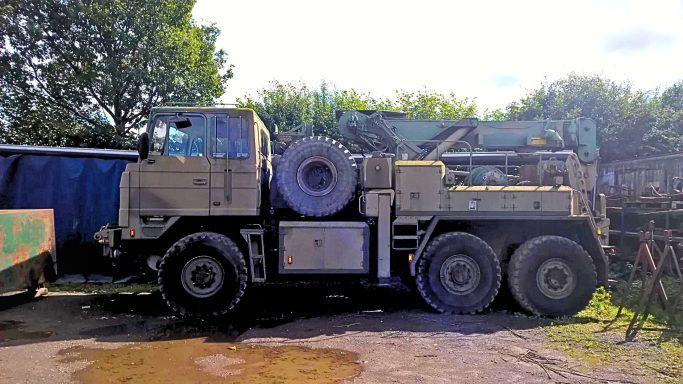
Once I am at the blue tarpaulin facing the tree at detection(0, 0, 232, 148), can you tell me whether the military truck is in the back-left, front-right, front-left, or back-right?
back-right

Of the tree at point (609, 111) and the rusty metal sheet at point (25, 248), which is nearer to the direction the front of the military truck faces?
the rusty metal sheet

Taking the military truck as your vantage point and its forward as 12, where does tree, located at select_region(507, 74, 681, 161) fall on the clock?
The tree is roughly at 4 o'clock from the military truck.

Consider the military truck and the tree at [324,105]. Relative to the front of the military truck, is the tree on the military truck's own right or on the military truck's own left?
on the military truck's own right

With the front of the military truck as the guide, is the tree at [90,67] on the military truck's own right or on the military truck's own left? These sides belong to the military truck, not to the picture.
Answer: on the military truck's own right

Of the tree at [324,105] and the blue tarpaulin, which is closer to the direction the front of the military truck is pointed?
the blue tarpaulin

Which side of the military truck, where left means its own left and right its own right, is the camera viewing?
left

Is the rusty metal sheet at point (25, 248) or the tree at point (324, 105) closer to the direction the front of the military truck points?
the rusty metal sheet
